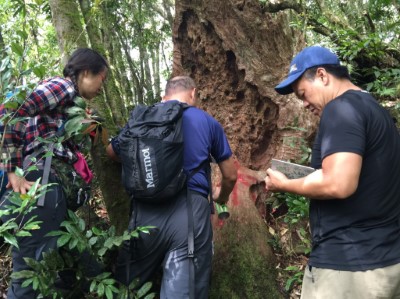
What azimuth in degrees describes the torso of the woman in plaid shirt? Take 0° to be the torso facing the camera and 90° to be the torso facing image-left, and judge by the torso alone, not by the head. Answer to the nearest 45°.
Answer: approximately 270°

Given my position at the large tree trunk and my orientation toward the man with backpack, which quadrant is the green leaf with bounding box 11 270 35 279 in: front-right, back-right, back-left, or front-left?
front-right

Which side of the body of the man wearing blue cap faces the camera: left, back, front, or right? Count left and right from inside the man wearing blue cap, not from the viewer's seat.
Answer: left

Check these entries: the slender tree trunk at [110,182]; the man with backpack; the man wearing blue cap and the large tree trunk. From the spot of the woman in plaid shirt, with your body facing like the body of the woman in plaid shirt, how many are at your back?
0

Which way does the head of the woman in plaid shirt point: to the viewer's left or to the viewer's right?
to the viewer's right

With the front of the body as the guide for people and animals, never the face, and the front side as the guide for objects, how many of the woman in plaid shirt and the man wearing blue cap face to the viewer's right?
1

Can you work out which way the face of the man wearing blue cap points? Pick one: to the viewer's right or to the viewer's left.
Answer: to the viewer's left

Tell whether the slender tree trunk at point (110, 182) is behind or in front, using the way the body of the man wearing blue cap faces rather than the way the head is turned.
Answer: in front

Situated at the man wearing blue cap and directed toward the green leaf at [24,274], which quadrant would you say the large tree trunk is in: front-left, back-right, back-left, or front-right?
front-right

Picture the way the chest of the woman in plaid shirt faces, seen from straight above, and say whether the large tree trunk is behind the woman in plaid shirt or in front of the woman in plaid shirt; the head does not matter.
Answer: in front

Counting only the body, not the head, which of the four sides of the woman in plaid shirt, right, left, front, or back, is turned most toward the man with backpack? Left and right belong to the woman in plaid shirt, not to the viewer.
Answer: front

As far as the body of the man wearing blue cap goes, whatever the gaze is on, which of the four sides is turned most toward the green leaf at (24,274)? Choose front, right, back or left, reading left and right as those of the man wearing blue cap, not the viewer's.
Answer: front

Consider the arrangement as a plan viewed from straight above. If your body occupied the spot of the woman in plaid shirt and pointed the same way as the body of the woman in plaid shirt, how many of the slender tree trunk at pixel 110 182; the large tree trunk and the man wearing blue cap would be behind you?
0
